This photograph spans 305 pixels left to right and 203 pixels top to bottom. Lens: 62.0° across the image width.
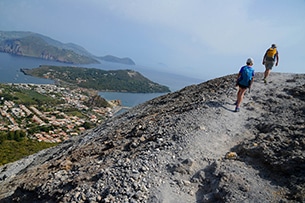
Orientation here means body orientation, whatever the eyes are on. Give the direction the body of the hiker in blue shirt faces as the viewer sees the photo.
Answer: away from the camera

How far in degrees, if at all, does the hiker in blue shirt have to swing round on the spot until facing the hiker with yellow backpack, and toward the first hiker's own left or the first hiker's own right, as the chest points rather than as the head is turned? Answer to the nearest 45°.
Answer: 0° — they already face them
